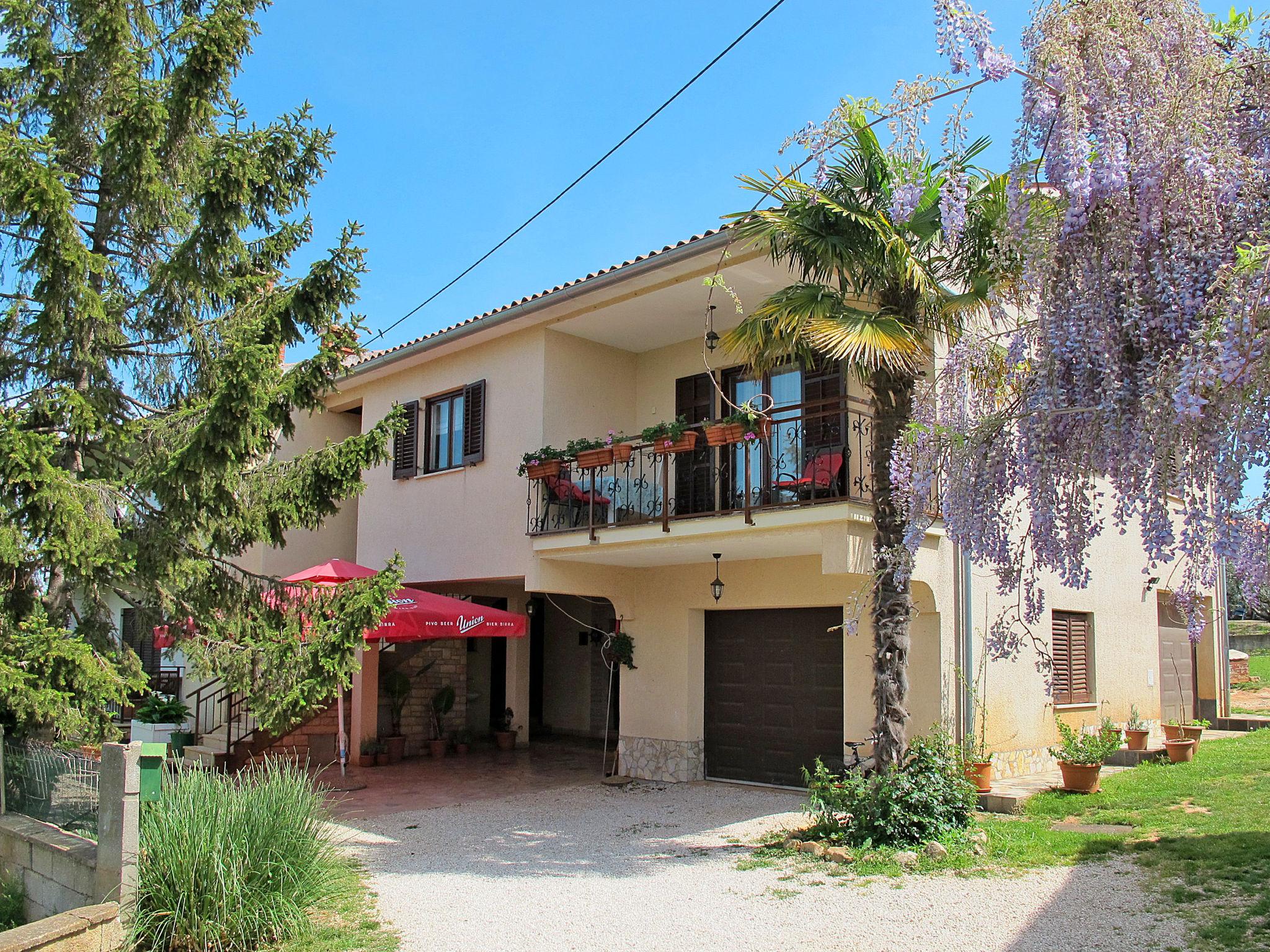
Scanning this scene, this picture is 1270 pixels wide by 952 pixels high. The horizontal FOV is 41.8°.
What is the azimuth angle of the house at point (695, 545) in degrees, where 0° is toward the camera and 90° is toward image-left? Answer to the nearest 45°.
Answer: approximately 45°

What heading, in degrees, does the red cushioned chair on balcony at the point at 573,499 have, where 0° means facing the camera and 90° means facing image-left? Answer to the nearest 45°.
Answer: approximately 270°

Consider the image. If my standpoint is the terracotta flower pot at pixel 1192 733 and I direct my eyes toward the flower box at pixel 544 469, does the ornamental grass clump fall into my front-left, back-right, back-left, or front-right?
front-left

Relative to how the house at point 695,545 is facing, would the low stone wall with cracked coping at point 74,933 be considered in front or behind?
in front

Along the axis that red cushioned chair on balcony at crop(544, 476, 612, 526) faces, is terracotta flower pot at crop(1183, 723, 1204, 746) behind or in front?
in front

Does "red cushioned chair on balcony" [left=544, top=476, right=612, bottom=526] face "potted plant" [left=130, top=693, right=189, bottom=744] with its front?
no

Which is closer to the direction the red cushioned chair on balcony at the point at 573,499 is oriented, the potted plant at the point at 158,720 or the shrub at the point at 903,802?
the shrub

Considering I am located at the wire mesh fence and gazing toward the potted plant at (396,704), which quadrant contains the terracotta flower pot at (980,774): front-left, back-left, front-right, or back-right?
front-right
